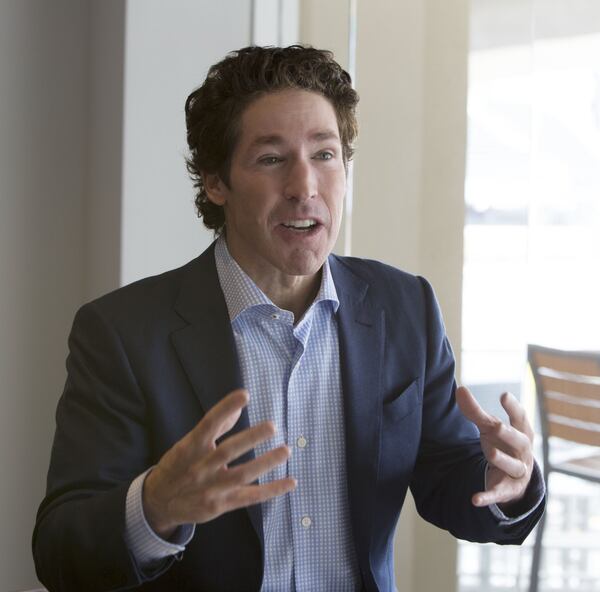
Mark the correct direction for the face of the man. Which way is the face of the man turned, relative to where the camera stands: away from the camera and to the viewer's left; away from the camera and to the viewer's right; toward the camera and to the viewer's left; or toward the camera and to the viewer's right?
toward the camera and to the viewer's right

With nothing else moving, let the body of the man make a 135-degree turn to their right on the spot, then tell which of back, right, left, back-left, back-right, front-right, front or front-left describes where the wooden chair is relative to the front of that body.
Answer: back-right

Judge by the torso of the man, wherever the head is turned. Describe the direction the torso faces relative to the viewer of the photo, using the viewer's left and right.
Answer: facing the viewer and to the right of the viewer

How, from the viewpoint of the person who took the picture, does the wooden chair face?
facing away from the viewer and to the right of the viewer
